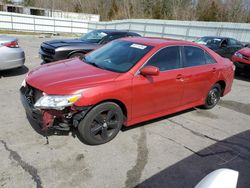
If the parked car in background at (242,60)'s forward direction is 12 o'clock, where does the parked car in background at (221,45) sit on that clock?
the parked car in background at (221,45) is roughly at 4 o'clock from the parked car in background at (242,60).

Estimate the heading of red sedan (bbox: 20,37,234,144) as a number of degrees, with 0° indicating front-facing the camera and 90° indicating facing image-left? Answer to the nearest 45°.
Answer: approximately 45°

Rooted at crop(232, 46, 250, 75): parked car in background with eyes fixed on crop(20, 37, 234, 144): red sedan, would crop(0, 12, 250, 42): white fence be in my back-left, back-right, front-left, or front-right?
back-right

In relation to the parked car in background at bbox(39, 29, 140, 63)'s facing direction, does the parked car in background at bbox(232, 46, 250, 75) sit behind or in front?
behind

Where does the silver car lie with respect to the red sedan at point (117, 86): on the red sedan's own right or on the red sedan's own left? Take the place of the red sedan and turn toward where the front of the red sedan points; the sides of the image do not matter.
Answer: on the red sedan's own right

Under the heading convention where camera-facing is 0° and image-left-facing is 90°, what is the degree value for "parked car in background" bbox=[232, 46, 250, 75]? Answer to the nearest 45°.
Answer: approximately 45°

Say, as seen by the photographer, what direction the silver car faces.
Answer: facing to the left of the viewer
